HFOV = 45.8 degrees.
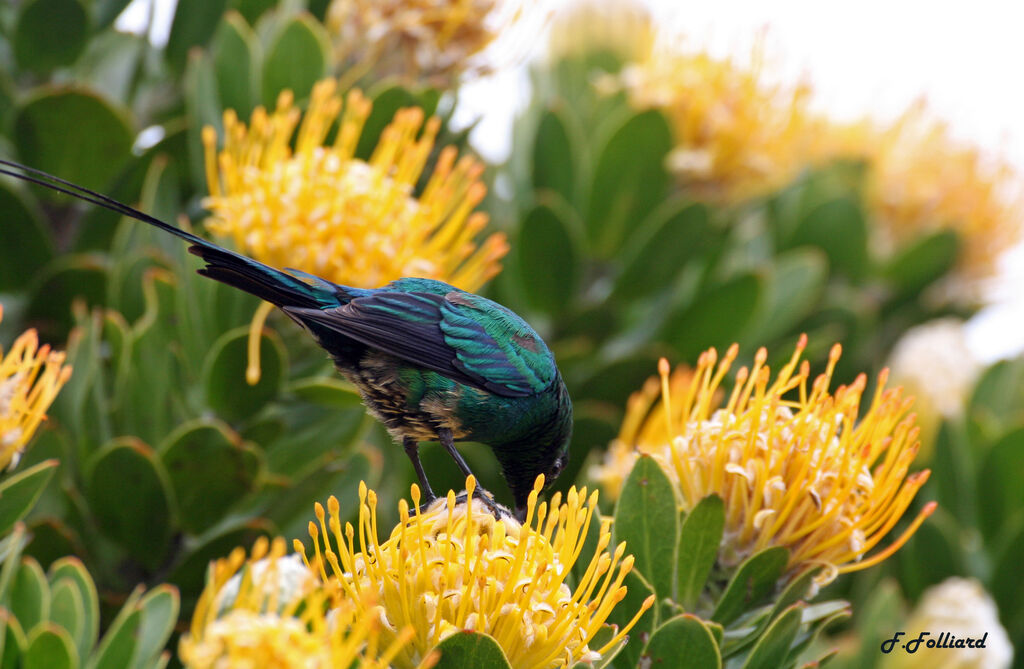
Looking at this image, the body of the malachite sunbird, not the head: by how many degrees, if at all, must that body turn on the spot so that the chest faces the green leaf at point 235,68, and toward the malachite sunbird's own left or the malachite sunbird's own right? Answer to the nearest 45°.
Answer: approximately 90° to the malachite sunbird's own left

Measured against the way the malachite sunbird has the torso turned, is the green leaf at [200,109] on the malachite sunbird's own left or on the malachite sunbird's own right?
on the malachite sunbird's own left

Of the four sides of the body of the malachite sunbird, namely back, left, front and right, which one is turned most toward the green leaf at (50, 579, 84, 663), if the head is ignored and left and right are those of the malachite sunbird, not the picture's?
back

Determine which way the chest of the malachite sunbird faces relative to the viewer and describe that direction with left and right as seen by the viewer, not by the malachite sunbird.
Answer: facing to the right of the viewer

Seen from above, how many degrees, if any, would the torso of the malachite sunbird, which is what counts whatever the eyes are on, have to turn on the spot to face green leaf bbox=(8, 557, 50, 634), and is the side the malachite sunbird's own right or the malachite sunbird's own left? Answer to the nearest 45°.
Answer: approximately 180°

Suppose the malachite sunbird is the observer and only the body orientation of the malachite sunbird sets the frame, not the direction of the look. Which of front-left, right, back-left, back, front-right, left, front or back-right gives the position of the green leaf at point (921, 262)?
front-left

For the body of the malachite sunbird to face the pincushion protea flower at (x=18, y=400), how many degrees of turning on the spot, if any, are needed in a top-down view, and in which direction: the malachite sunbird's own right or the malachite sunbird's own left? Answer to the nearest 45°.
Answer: approximately 180°

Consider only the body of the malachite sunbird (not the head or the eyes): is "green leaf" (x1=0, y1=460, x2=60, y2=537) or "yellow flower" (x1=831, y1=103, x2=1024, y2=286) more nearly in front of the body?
the yellow flower

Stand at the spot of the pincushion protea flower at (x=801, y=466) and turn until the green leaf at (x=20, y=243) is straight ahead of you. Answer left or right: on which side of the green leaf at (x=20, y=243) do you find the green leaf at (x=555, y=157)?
right

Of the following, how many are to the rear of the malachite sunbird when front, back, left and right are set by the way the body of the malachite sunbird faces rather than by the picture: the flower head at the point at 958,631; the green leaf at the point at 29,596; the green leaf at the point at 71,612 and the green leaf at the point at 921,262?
2

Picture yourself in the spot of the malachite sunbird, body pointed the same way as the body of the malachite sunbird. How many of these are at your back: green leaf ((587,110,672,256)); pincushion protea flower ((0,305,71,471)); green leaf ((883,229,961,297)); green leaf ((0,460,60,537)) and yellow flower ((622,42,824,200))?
2

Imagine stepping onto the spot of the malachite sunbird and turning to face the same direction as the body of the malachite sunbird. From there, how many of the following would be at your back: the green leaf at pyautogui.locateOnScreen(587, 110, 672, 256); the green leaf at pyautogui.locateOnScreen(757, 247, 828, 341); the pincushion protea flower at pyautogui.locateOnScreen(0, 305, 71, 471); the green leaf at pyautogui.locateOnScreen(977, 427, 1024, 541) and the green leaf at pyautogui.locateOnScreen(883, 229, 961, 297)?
1

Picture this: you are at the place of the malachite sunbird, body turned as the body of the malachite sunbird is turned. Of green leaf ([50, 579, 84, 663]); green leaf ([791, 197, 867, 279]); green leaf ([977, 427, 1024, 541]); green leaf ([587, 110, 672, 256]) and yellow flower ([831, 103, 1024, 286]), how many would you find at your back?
1

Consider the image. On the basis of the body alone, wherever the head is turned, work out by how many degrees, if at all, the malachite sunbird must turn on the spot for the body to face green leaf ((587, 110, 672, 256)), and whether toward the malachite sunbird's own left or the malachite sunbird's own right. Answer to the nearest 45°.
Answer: approximately 45° to the malachite sunbird's own left
